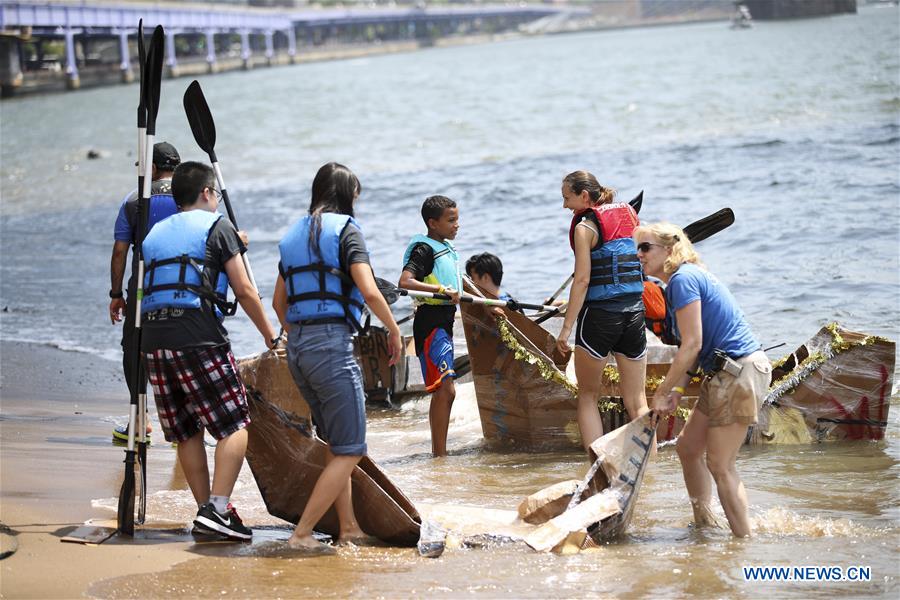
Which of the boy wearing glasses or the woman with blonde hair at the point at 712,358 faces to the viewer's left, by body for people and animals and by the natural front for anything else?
the woman with blonde hair

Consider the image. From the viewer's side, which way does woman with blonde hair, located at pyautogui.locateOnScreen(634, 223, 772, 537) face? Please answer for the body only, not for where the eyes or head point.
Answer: to the viewer's left

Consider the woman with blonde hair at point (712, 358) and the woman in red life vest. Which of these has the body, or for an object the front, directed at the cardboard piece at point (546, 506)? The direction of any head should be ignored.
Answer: the woman with blonde hair

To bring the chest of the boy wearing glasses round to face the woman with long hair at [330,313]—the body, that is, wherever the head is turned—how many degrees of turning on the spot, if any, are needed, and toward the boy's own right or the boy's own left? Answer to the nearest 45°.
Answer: approximately 90° to the boy's own right

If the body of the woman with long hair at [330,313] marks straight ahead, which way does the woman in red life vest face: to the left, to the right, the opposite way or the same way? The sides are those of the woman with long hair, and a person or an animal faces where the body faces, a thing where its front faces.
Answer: to the left

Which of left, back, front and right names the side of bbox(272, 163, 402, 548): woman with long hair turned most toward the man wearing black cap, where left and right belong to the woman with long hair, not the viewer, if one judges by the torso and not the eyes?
left

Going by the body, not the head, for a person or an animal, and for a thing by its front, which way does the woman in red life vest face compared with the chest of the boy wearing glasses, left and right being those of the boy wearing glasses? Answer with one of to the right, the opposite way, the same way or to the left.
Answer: to the left

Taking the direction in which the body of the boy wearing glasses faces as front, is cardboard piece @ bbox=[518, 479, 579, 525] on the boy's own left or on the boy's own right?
on the boy's own right

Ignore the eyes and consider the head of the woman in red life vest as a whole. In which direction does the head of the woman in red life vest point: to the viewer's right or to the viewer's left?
to the viewer's left

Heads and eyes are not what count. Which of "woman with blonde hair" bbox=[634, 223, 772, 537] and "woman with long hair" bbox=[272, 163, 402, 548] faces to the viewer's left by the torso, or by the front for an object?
"woman with blonde hair" bbox=[634, 223, 772, 537]

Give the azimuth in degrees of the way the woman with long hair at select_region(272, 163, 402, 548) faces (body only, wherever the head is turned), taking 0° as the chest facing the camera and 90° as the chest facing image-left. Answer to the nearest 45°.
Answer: approximately 225°
